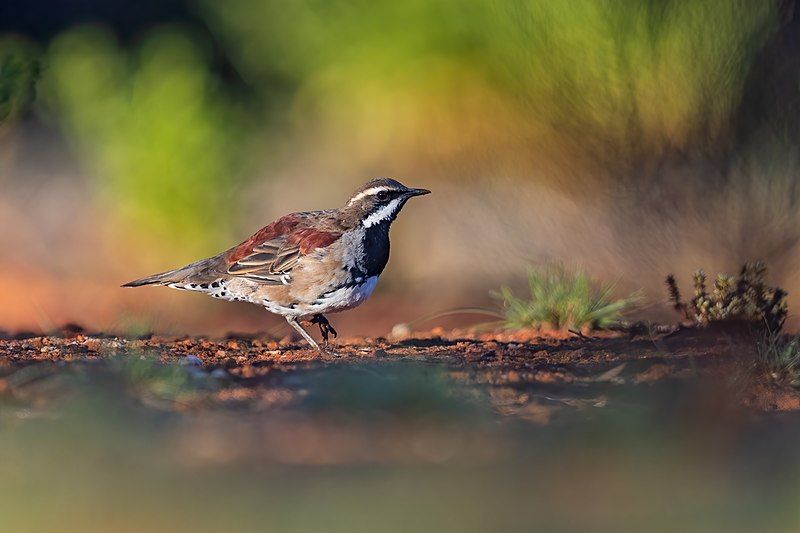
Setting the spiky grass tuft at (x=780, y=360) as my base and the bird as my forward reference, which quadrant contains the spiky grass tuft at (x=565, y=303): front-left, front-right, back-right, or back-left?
front-right

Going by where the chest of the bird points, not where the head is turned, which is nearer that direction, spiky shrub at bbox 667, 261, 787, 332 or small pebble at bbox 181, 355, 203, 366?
the spiky shrub

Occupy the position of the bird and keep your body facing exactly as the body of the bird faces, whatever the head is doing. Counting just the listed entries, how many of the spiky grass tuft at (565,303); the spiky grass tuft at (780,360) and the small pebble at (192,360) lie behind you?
1

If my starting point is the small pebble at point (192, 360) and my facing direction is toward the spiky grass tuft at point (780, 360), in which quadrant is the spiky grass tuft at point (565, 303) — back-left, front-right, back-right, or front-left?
front-left

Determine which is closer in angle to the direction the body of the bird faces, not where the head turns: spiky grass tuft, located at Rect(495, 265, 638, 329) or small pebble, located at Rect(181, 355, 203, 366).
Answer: the spiky grass tuft

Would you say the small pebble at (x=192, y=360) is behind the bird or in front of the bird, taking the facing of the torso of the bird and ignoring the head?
behind

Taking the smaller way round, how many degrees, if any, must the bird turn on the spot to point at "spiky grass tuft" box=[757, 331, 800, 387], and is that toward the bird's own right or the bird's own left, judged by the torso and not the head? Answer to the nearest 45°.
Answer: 0° — it already faces it

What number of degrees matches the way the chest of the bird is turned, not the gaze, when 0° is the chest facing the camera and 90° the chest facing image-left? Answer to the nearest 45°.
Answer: approximately 270°

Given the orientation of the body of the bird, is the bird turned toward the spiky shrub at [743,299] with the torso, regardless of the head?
yes

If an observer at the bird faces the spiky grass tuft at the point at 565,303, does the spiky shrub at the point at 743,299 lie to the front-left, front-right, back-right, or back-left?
front-right

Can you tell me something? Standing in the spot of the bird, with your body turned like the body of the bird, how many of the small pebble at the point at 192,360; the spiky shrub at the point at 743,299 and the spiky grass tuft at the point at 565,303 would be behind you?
1

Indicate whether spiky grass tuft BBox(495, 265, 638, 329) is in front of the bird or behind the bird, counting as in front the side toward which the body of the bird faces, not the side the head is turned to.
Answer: in front

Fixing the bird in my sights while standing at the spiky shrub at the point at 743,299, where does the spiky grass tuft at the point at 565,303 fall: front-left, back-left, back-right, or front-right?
front-right
